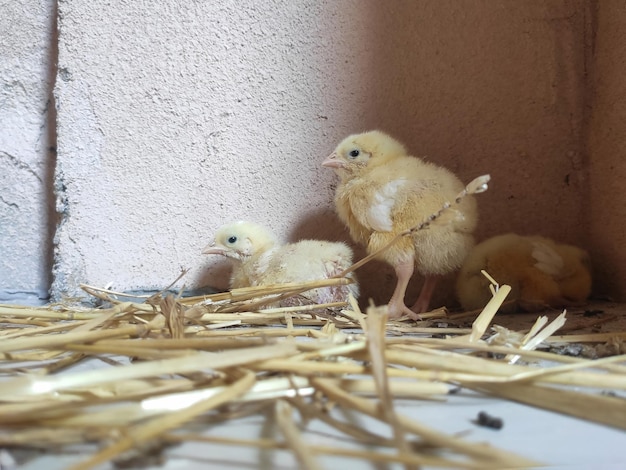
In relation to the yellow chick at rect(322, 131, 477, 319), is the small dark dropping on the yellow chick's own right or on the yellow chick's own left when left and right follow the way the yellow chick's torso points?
on the yellow chick's own left

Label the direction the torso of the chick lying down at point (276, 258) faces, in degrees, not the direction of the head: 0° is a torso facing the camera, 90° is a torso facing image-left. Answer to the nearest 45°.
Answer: approximately 90°

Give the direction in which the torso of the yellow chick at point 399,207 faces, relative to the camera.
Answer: to the viewer's left

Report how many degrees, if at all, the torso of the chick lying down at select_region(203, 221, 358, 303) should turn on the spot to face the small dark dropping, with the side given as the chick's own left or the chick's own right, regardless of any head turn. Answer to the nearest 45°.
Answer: approximately 90° to the chick's own left
